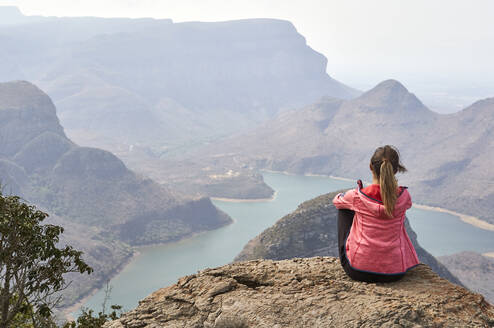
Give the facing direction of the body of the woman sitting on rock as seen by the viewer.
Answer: away from the camera

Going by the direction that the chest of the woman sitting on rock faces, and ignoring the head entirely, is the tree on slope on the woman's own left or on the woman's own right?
on the woman's own left
